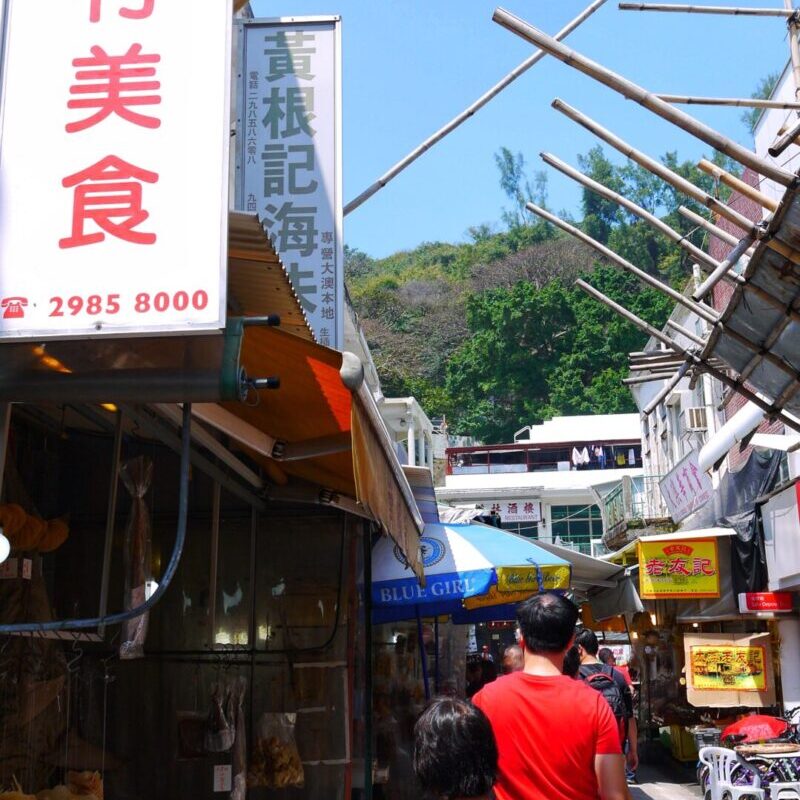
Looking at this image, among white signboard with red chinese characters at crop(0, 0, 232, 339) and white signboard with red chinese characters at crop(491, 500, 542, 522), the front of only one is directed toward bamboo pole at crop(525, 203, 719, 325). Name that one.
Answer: white signboard with red chinese characters at crop(491, 500, 542, 522)

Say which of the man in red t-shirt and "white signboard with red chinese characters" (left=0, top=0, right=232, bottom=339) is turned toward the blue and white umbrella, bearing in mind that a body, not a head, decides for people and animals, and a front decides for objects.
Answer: the man in red t-shirt

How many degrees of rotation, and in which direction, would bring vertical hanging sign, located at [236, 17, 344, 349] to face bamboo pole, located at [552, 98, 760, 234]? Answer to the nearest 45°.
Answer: approximately 45° to its left

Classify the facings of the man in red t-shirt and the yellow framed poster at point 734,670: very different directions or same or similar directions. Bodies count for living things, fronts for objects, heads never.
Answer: very different directions

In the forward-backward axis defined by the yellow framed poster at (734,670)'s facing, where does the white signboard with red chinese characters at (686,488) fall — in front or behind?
behind

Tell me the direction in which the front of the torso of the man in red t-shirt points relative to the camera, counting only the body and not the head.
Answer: away from the camera

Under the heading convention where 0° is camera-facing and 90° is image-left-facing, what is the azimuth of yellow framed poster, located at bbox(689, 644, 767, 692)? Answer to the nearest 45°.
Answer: approximately 0°
